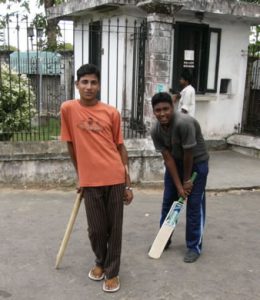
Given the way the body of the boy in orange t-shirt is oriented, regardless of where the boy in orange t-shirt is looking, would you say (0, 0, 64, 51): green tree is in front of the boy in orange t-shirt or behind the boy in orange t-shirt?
behind

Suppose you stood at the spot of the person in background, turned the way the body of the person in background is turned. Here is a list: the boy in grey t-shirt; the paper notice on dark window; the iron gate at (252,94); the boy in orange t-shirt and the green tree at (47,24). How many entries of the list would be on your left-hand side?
2

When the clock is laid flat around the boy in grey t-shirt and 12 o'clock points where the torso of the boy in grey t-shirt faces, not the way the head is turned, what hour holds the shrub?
The shrub is roughly at 3 o'clock from the boy in grey t-shirt.

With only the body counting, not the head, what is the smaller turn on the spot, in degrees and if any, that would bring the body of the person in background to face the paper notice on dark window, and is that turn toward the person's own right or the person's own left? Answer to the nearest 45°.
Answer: approximately 90° to the person's own right

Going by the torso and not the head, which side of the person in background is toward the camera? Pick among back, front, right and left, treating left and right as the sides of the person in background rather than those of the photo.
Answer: left

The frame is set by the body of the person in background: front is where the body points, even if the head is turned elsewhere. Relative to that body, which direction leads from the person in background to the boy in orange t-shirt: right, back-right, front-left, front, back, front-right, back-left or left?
left
